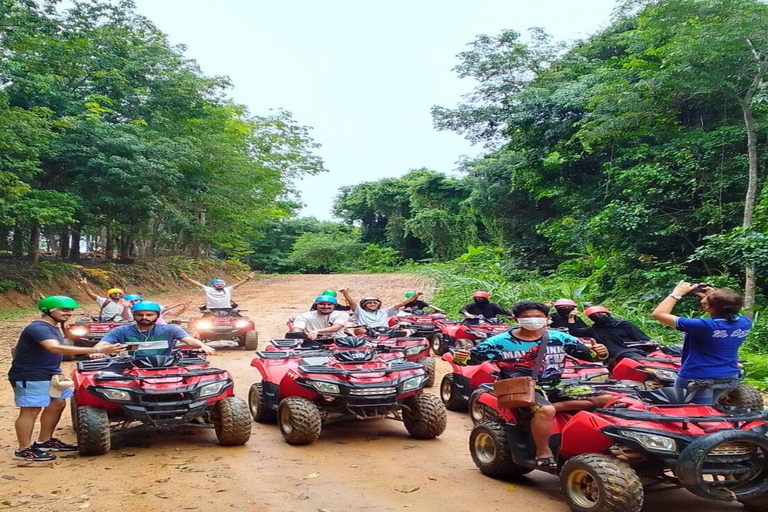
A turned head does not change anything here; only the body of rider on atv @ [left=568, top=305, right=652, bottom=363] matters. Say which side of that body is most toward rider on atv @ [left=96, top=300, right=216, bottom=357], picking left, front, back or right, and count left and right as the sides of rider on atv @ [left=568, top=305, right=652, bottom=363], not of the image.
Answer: right

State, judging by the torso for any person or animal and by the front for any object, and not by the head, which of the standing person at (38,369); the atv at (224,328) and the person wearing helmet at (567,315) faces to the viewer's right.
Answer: the standing person

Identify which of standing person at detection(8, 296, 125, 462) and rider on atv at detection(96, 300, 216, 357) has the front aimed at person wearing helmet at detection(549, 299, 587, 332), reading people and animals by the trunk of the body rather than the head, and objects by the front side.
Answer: the standing person

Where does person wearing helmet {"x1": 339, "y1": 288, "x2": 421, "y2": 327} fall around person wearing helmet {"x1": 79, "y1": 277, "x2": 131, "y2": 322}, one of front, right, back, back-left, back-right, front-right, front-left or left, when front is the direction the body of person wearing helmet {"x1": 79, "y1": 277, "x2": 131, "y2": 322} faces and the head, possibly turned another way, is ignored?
front-left

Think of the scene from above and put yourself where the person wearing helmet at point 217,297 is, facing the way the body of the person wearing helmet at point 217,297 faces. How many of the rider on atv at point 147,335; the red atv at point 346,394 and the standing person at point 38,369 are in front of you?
3

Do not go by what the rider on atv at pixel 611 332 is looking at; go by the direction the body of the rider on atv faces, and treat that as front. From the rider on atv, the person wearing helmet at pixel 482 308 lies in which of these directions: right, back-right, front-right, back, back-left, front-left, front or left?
back

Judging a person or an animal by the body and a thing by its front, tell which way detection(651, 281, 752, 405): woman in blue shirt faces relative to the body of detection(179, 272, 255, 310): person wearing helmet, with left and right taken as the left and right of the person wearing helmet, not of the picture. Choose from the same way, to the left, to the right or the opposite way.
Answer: the opposite way

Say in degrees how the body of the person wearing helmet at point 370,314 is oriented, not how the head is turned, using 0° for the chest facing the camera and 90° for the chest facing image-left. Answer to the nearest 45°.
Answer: approximately 0°

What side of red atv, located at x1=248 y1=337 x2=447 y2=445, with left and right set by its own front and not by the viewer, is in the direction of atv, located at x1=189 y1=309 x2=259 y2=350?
back

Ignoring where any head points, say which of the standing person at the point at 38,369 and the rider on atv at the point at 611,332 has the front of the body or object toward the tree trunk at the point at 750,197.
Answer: the standing person

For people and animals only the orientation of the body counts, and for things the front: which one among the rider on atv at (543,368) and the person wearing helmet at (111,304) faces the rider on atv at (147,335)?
the person wearing helmet

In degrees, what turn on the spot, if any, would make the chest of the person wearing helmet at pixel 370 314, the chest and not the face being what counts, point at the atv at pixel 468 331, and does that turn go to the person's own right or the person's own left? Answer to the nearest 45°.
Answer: approximately 135° to the person's own left

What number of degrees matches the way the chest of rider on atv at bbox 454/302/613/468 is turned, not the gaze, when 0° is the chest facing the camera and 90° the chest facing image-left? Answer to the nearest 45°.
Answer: approximately 0°

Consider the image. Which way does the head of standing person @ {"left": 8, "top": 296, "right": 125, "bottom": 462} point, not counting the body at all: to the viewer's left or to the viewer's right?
to the viewer's right
